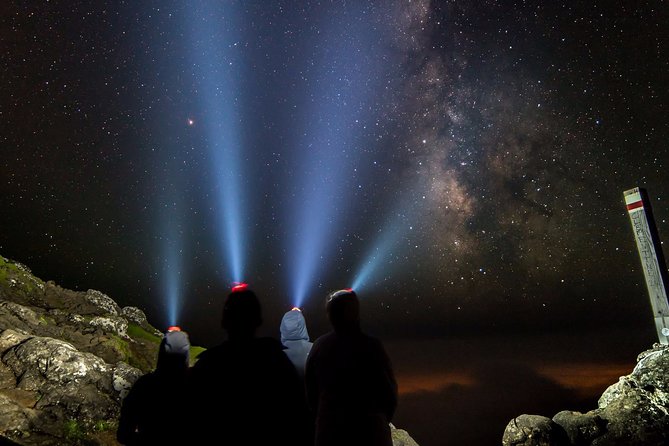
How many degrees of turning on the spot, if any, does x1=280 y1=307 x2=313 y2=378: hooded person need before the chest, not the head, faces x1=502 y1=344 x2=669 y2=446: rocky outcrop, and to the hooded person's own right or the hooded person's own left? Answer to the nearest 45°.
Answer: approximately 45° to the hooded person's own right

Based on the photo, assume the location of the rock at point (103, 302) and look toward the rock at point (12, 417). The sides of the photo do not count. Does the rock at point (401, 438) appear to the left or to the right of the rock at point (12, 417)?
left

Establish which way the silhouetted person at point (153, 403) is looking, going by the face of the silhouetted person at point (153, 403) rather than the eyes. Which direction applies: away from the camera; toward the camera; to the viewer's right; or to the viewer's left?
away from the camera

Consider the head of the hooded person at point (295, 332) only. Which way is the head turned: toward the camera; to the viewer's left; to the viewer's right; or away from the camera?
away from the camera

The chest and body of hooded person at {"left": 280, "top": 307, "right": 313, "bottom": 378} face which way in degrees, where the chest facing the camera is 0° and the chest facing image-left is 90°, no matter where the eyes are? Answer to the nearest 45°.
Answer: approximately 180°

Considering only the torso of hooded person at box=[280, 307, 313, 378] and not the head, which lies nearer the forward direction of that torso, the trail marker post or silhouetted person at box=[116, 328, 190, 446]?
the trail marker post

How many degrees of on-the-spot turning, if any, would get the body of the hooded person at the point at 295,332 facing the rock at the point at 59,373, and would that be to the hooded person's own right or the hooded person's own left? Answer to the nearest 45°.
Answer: approximately 45° to the hooded person's own left
